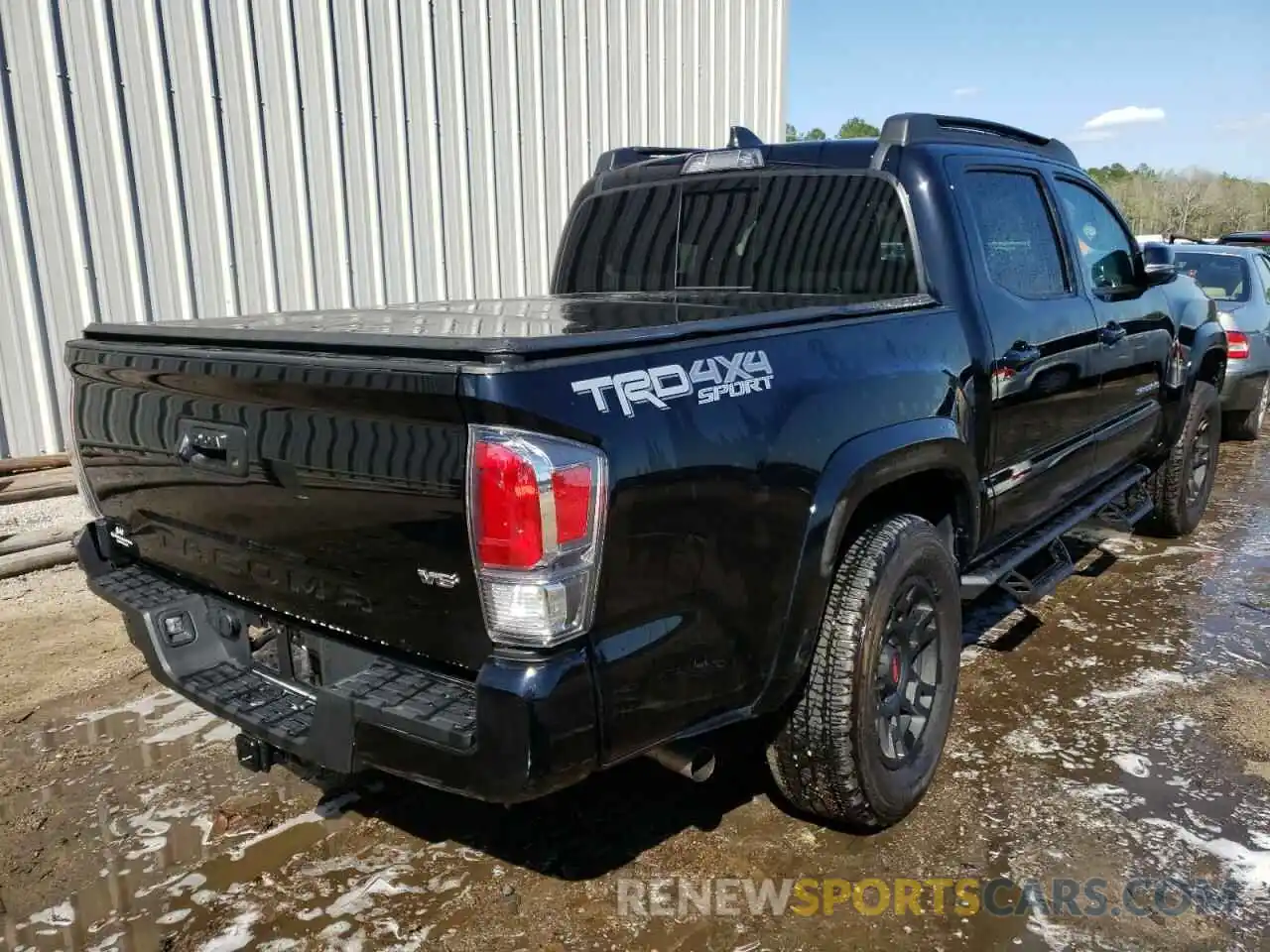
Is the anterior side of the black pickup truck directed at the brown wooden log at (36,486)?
no

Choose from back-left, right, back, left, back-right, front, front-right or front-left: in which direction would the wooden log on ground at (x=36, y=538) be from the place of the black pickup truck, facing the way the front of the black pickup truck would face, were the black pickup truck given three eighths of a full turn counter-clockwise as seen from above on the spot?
front-right

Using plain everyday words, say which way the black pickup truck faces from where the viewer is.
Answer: facing away from the viewer and to the right of the viewer

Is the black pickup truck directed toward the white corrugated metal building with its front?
no

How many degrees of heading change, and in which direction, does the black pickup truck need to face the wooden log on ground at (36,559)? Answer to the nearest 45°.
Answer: approximately 90° to its left

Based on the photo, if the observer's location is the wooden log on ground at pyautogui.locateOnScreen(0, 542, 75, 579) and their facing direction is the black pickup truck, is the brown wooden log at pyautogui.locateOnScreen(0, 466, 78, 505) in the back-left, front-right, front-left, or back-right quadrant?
back-left

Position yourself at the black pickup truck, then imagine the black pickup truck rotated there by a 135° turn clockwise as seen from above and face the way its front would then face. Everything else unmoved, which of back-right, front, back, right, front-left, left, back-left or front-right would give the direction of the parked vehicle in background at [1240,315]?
back-left

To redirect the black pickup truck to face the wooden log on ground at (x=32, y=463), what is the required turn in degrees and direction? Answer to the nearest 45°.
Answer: approximately 90° to its left
